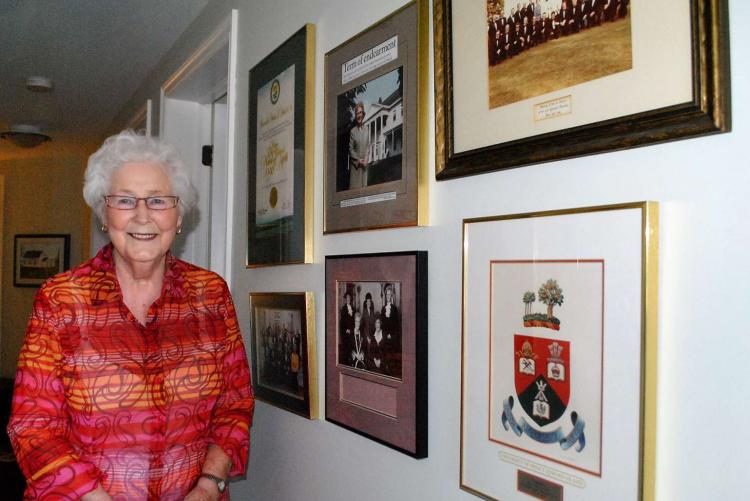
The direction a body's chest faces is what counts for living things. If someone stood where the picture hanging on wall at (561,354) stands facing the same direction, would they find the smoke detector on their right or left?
on their right

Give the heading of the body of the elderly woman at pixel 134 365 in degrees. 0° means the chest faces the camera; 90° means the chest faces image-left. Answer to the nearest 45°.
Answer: approximately 0°

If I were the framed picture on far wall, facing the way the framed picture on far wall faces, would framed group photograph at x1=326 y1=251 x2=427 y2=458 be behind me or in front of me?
in front

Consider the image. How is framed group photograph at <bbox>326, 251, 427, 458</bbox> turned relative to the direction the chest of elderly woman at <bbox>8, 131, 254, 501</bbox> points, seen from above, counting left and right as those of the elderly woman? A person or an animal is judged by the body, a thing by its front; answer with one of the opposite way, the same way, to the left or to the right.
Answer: to the right

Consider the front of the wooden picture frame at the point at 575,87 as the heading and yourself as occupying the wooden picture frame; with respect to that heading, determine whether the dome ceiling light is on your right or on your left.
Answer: on your right

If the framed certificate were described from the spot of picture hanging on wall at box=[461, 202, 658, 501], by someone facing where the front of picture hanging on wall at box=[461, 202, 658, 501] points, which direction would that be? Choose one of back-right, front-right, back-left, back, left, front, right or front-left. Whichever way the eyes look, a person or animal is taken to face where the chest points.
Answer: right

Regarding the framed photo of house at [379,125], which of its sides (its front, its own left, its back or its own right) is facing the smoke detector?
right

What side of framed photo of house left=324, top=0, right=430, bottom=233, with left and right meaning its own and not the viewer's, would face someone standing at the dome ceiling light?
right

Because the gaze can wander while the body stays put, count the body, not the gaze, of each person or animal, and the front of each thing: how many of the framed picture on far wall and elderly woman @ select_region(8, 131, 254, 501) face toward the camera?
2

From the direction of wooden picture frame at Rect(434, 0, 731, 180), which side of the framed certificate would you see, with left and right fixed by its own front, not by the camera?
left

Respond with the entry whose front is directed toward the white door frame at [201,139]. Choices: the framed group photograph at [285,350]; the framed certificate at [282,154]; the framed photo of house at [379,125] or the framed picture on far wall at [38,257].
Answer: the framed picture on far wall
